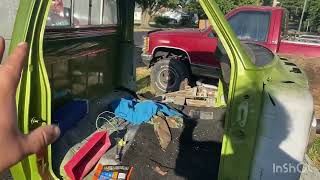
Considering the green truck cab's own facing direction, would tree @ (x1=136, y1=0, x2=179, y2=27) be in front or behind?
behind

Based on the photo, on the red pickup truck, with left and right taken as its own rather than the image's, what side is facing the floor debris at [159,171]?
left

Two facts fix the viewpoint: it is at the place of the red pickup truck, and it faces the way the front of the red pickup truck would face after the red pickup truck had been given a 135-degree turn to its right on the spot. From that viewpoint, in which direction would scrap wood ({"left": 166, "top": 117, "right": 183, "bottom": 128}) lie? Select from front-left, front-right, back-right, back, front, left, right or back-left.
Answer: back-right

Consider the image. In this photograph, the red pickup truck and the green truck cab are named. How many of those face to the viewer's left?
1

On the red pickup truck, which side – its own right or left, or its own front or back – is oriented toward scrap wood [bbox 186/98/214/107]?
left

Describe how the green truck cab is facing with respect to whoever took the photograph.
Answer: facing the viewer and to the right of the viewer

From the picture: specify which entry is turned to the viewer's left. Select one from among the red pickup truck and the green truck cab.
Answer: the red pickup truck

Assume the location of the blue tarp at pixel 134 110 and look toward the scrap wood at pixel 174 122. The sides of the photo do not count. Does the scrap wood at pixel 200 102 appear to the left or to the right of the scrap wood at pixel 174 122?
left

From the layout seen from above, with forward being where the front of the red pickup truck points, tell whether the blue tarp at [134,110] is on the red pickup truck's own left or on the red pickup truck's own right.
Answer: on the red pickup truck's own left

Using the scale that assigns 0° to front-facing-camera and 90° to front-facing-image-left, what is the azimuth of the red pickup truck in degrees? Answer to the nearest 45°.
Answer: approximately 90°
